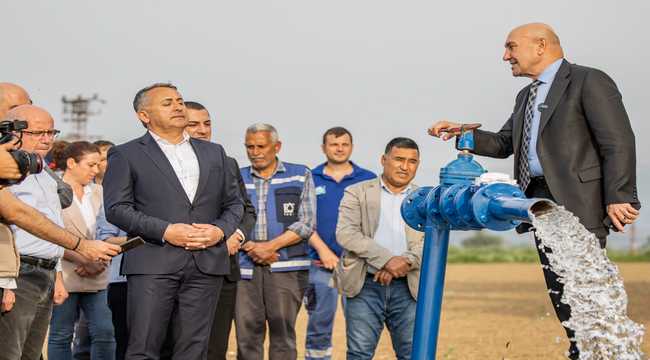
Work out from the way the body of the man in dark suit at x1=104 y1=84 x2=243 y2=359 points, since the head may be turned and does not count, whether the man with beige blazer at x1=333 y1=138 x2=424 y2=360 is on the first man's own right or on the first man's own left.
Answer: on the first man's own left

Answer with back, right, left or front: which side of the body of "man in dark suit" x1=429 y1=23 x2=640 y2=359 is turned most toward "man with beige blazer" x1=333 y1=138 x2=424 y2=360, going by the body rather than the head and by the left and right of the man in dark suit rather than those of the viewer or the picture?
right

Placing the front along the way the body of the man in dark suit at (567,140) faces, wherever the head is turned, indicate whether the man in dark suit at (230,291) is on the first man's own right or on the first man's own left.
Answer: on the first man's own right

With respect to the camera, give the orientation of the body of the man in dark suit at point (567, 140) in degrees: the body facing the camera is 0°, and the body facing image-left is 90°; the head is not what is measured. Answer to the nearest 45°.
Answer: approximately 45°

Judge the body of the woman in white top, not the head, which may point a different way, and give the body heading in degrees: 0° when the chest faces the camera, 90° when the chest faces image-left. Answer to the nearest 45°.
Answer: approximately 315°

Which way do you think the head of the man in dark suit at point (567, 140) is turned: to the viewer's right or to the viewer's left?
to the viewer's left

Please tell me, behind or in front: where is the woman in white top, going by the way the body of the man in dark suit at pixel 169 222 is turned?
behind

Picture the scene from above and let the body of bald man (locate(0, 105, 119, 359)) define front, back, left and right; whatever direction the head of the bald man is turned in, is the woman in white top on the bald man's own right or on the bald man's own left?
on the bald man's own left

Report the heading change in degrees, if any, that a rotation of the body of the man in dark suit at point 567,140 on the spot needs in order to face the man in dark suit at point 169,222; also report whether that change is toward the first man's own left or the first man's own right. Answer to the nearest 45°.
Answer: approximately 45° to the first man's own right
